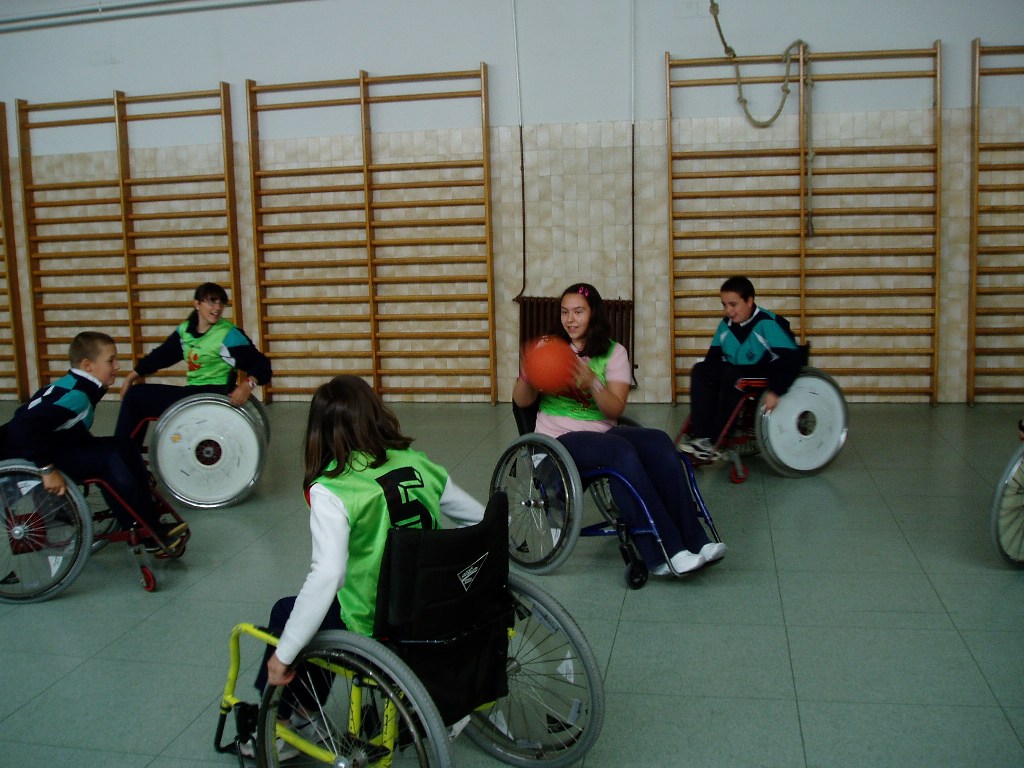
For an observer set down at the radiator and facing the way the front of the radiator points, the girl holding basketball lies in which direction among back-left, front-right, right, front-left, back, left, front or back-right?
front

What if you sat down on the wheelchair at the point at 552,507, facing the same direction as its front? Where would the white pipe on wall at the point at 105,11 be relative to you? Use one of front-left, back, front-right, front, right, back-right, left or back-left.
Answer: back

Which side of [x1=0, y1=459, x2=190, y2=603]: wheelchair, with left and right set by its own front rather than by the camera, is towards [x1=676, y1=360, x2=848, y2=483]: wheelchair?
front

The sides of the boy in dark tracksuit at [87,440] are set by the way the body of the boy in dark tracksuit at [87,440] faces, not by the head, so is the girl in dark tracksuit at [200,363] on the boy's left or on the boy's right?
on the boy's left

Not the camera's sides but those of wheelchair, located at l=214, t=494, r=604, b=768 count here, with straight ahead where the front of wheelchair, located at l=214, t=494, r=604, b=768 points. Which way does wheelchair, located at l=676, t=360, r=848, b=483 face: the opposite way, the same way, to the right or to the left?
to the left

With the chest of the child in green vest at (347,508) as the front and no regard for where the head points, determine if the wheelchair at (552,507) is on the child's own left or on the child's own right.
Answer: on the child's own right

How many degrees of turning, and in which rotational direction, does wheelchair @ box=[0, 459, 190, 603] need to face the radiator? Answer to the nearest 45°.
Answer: approximately 45° to its left

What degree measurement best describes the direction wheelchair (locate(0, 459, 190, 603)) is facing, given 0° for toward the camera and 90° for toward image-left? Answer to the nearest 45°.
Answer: approximately 270°

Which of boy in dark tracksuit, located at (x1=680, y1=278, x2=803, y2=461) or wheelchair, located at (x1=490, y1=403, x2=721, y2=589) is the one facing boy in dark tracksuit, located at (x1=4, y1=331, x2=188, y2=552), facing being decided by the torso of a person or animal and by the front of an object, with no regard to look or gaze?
boy in dark tracksuit, located at (x1=680, y1=278, x2=803, y2=461)

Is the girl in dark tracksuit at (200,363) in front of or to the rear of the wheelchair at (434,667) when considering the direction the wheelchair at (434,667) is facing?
in front

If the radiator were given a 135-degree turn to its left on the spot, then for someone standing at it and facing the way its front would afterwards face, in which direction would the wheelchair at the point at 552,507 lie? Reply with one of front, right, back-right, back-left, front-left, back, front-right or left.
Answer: back-right

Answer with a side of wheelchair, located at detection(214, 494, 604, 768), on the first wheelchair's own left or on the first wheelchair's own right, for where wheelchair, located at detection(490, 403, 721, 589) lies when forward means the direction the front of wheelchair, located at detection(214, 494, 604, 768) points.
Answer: on the first wheelchair's own right

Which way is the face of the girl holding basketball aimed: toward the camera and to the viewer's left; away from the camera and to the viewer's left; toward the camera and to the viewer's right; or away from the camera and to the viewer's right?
toward the camera and to the viewer's left

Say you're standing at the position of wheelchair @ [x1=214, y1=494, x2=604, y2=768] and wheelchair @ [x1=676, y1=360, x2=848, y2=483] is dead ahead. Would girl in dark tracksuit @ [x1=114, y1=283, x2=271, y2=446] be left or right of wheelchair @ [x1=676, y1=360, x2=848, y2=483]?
left

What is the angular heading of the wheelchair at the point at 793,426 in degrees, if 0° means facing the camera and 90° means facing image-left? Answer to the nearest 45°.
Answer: approximately 45°

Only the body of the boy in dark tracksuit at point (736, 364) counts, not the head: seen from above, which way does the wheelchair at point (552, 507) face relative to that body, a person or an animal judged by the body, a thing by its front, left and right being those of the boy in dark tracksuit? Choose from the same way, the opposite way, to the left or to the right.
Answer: to the left

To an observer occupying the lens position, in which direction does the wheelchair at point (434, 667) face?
facing away from the viewer and to the left of the viewer

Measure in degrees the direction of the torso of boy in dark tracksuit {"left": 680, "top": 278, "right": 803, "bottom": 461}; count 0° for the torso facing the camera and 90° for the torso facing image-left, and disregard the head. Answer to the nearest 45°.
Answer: approximately 45°
